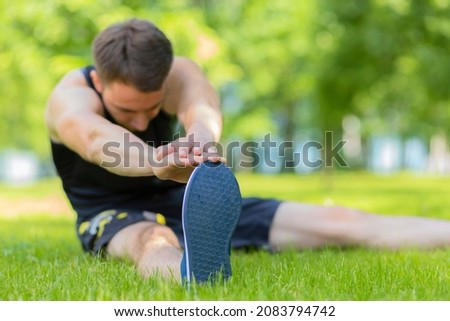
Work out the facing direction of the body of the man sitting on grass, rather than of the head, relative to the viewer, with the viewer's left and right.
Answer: facing the viewer and to the right of the viewer
